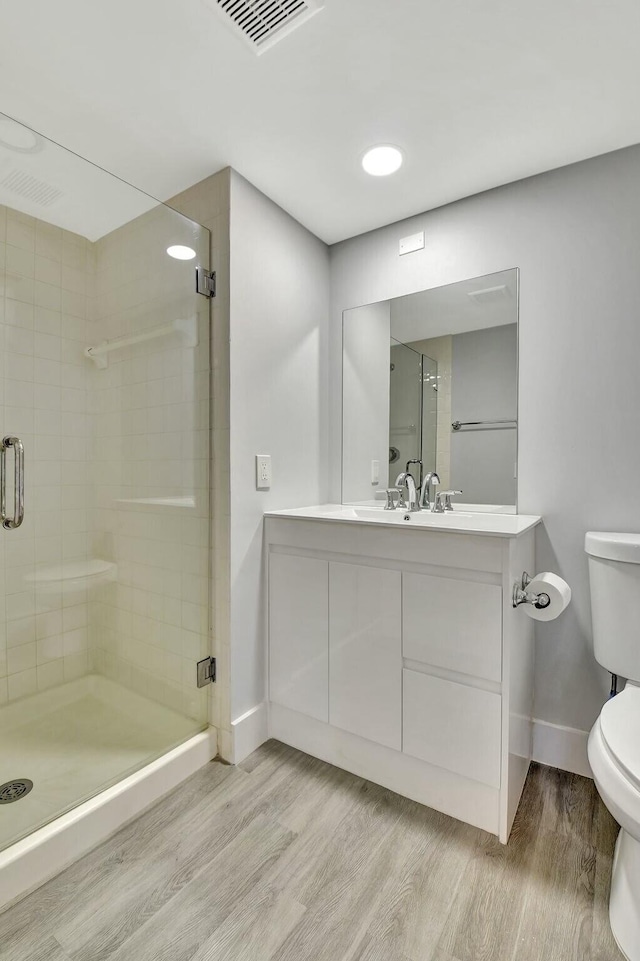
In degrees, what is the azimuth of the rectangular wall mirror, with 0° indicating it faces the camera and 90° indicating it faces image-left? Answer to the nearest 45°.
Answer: approximately 45°

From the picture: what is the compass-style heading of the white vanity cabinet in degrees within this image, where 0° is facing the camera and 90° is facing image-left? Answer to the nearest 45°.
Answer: approximately 45°

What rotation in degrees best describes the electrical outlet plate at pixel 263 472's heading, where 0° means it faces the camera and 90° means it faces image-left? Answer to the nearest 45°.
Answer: approximately 315°

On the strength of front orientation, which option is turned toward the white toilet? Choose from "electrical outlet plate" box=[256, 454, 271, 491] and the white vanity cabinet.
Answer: the electrical outlet plate

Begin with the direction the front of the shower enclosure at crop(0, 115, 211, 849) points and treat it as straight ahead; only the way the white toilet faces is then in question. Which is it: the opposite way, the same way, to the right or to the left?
to the right
